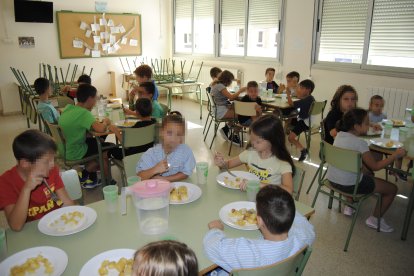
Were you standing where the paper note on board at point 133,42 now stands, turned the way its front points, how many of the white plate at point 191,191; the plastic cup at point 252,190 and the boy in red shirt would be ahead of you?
3

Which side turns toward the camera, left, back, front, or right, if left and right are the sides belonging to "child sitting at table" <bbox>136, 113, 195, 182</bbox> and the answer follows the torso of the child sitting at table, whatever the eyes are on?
front

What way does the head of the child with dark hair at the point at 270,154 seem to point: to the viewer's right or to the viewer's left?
to the viewer's left

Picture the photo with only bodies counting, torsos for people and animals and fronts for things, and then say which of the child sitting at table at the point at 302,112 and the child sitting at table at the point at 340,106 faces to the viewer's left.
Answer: the child sitting at table at the point at 302,112

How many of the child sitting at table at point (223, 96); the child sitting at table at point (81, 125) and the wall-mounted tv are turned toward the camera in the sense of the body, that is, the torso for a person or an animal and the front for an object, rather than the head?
1

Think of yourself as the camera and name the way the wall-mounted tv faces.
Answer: facing the viewer

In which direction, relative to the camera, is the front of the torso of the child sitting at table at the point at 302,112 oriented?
to the viewer's left

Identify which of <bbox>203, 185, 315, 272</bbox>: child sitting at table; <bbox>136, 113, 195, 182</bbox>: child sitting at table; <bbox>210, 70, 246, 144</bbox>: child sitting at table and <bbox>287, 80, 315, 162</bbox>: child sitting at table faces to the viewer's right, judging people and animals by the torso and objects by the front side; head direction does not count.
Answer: <bbox>210, 70, 246, 144</bbox>: child sitting at table

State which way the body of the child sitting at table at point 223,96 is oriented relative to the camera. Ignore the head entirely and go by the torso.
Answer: to the viewer's right

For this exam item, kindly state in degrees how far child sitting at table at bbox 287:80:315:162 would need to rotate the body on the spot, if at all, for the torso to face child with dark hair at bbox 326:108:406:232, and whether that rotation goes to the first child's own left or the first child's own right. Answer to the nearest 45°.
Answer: approximately 90° to the first child's own left

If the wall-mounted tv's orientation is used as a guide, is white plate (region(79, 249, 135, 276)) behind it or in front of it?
in front

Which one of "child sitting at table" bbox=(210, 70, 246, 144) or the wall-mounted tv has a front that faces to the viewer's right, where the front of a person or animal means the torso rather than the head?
the child sitting at table

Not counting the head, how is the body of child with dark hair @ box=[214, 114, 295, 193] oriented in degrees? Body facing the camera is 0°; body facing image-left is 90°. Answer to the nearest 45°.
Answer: approximately 45°

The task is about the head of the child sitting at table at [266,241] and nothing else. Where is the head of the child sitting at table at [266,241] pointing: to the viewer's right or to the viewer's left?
to the viewer's left

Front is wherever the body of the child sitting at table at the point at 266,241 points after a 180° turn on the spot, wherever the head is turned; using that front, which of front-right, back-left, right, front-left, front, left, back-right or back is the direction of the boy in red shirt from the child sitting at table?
back-right
